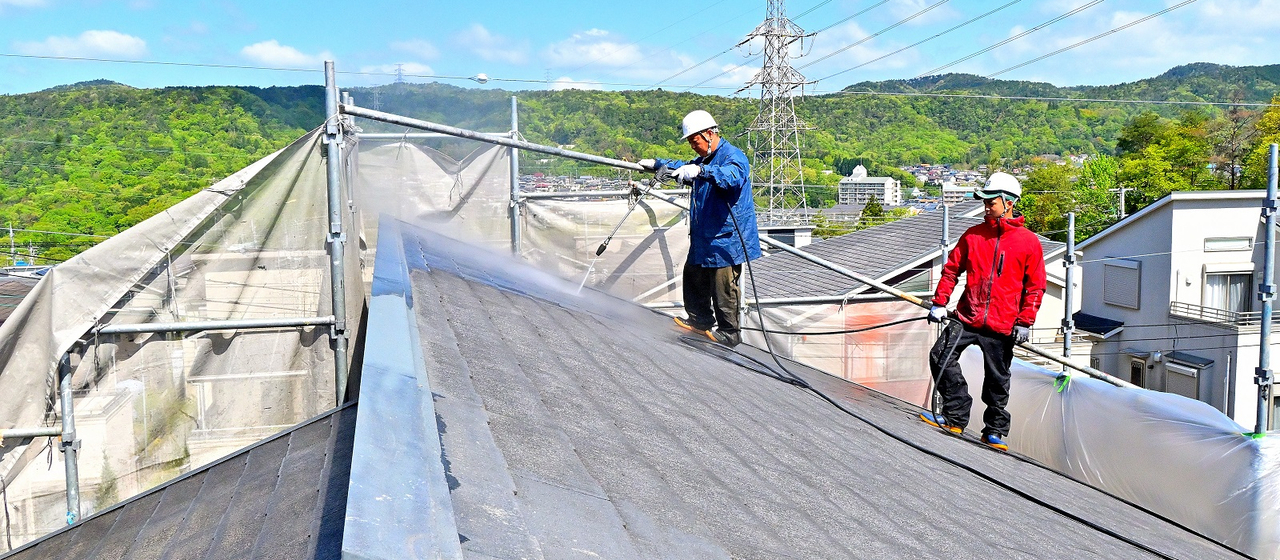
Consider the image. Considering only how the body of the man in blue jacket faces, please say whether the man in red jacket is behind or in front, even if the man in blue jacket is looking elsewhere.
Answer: behind

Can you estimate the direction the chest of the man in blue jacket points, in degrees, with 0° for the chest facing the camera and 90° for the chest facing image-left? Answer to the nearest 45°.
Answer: approximately 90°

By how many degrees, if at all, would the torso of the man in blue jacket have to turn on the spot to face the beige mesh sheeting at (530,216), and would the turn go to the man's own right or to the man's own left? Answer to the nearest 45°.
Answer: approximately 45° to the man's own right

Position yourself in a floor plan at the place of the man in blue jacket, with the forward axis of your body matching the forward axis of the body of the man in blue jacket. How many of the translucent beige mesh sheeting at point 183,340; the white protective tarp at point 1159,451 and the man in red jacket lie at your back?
2

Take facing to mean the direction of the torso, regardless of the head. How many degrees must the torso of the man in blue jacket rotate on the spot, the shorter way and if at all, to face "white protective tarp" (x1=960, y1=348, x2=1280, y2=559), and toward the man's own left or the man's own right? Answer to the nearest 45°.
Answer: approximately 180°

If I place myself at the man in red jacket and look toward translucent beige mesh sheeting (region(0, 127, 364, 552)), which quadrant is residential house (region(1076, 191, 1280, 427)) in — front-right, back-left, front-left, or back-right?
back-right

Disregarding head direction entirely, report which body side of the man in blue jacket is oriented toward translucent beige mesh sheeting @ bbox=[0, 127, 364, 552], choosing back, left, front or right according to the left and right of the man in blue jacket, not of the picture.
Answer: front

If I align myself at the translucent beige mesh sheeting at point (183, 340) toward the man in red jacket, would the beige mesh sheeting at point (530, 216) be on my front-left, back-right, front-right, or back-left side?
front-left

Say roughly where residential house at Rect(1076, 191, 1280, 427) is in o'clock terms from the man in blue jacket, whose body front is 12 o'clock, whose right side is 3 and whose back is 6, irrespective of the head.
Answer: The residential house is roughly at 4 o'clock from the man in blue jacket.

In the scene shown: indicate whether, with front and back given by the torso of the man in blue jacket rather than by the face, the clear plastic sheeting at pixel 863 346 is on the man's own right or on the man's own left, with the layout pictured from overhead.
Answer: on the man's own right

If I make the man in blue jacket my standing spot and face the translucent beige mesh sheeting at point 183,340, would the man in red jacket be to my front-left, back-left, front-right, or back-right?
back-left
